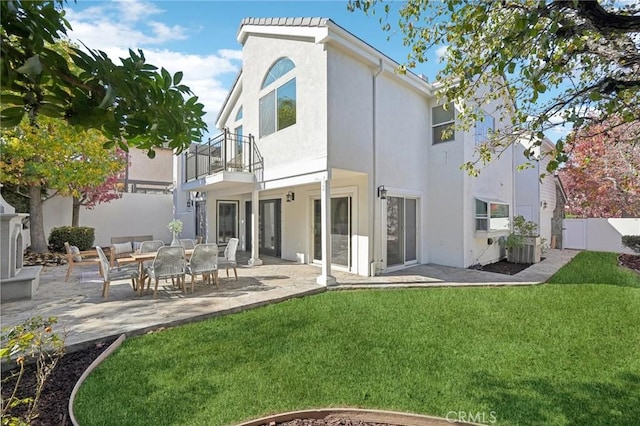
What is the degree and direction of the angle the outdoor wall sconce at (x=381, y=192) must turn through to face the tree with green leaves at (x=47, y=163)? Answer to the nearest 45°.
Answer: approximately 135° to its right

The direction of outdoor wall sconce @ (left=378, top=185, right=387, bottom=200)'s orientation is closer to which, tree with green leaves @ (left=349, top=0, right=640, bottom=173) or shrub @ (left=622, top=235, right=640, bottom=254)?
the tree with green leaves

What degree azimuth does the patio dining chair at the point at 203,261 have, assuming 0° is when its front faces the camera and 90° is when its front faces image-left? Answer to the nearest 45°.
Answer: approximately 135°

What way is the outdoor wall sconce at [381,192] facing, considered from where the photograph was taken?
facing the viewer and to the right of the viewer

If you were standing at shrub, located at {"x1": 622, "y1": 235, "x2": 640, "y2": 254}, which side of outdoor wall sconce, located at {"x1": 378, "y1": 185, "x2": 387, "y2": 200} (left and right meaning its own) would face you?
left

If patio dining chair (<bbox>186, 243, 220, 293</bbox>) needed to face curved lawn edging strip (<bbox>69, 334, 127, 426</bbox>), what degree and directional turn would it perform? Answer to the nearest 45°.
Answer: approximately 135° to its left

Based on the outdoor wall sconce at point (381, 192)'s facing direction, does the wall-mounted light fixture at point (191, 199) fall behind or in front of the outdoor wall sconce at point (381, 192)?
behind

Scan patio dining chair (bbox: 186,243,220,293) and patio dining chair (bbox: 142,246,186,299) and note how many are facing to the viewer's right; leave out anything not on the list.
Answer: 0
